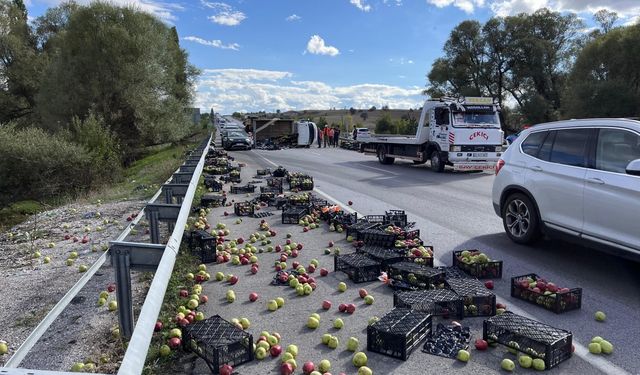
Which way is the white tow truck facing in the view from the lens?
facing the viewer and to the right of the viewer

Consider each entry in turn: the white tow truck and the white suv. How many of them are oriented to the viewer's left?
0

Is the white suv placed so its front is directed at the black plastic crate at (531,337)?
no

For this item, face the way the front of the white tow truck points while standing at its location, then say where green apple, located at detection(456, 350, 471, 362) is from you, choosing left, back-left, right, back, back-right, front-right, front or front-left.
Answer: front-right

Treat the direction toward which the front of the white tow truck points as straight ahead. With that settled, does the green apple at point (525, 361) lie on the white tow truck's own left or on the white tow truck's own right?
on the white tow truck's own right

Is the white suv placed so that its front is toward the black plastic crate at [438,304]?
no

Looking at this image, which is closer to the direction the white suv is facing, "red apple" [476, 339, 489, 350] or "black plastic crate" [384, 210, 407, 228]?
the red apple

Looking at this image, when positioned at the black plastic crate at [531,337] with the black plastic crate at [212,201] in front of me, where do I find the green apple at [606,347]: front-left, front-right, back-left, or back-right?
back-right

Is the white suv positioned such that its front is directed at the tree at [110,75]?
no

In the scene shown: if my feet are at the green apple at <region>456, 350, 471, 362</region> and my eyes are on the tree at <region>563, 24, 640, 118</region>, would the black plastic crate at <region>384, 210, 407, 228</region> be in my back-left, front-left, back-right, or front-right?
front-left

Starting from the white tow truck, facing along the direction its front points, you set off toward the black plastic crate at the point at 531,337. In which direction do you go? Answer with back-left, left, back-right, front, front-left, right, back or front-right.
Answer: front-right

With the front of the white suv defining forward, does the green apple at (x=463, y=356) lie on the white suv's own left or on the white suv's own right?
on the white suv's own right
